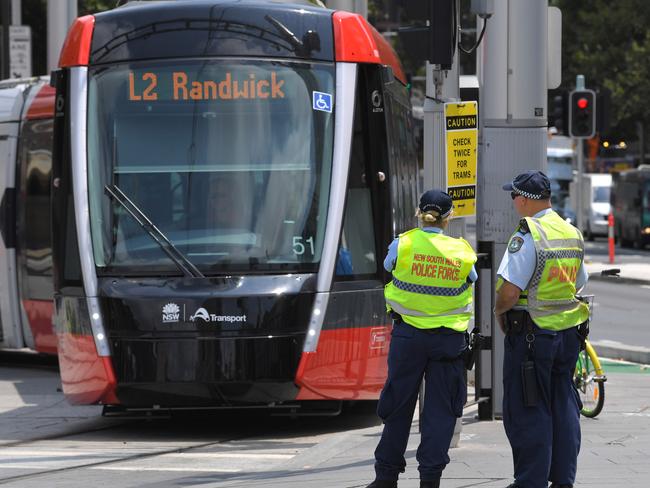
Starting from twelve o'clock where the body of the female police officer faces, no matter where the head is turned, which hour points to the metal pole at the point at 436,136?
The metal pole is roughly at 12 o'clock from the female police officer.

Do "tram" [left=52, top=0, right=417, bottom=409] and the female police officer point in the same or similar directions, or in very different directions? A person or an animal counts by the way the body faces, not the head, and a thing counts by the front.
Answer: very different directions

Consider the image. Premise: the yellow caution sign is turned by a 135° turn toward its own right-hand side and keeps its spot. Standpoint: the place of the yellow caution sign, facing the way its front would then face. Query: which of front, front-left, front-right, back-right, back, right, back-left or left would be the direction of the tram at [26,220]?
front

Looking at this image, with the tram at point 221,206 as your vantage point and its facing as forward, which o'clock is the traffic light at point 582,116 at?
The traffic light is roughly at 7 o'clock from the tram.
